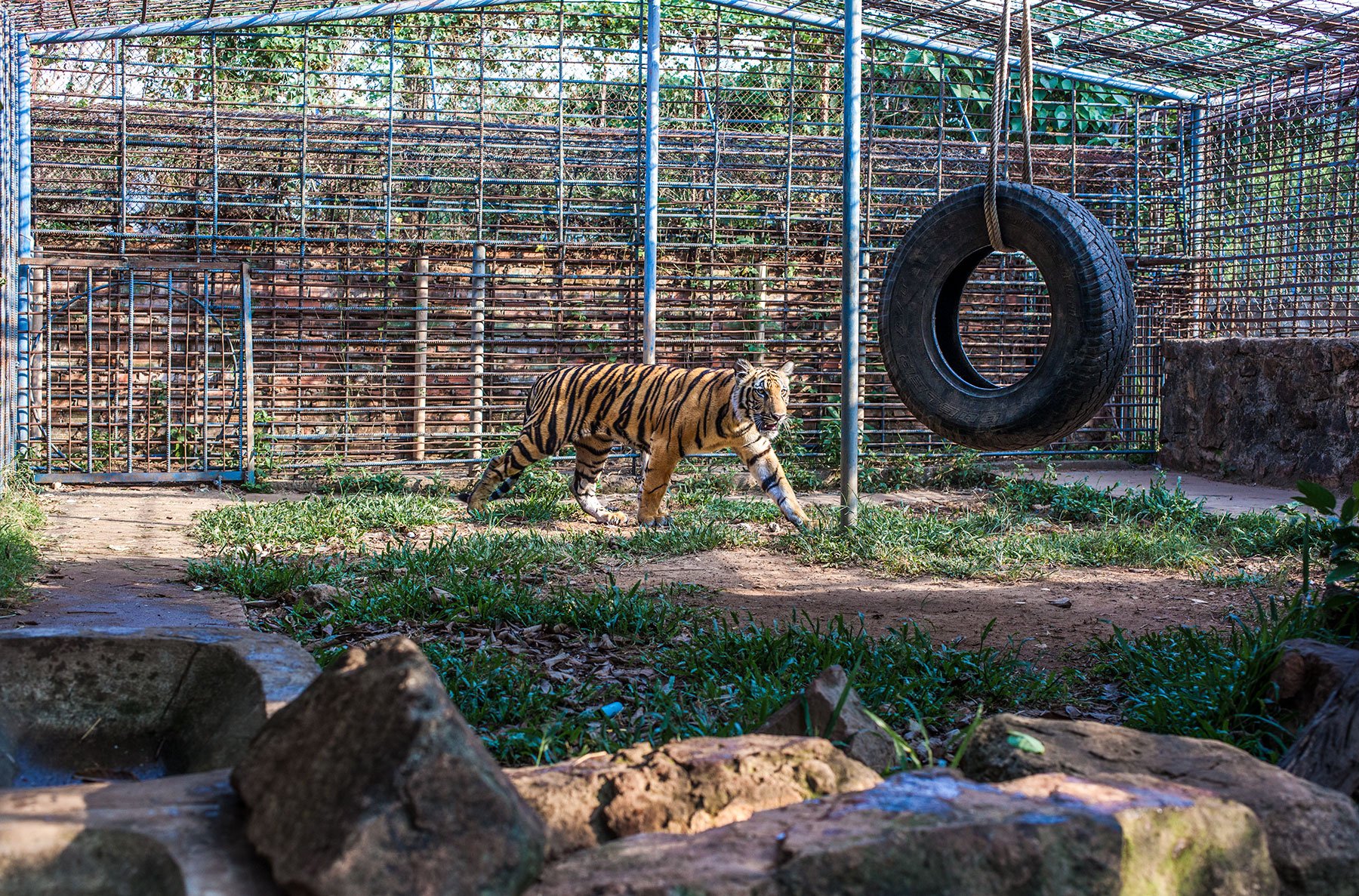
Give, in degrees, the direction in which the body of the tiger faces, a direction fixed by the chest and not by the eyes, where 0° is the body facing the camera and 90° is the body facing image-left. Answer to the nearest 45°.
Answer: approximately 270°

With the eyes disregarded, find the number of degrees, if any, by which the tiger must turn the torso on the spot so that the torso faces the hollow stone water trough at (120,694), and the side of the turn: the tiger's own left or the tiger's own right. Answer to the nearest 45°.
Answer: approximately 90° to the tiger's own right

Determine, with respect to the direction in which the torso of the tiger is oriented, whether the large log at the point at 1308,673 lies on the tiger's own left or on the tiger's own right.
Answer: on the tiger's own right

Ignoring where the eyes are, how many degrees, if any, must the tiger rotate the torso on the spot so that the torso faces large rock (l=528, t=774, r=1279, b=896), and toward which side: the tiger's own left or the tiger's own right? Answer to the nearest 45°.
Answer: approximately 90° to the tiger's own right

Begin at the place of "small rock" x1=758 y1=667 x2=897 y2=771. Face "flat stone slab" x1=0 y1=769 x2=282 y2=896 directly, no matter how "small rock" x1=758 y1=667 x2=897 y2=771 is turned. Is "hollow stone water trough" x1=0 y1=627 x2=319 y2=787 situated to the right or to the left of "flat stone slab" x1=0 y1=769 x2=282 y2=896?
right

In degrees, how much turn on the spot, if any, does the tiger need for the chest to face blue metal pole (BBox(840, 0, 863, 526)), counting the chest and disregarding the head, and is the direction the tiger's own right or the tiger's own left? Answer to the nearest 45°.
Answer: approximately 45° to the tiger's own right

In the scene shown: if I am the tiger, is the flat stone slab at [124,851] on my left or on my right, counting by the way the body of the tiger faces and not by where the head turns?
on my right

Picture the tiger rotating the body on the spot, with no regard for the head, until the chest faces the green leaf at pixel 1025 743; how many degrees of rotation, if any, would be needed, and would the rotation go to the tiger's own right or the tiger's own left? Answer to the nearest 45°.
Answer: approximately 90° to the tiger's own right
